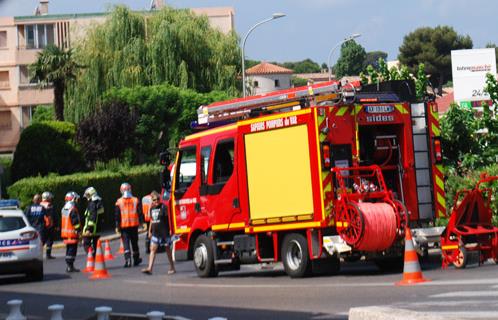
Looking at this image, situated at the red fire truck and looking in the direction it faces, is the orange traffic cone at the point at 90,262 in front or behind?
in front

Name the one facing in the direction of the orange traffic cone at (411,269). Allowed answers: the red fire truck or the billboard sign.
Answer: the billboard sign

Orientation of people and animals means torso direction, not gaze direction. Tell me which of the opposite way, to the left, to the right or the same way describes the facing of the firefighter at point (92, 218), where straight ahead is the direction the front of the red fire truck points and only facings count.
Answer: to the left

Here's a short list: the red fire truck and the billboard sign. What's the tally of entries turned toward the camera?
1

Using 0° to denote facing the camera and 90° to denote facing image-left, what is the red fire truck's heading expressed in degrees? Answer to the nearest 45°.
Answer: approximately 135°

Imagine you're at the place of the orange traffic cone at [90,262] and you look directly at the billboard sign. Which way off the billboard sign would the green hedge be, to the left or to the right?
left

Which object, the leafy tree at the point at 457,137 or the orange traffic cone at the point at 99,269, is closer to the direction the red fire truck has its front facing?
the orange traffic cone

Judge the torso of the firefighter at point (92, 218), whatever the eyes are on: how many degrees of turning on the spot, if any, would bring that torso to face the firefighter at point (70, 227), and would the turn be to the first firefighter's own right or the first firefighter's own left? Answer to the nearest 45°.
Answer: approximately 45° to the first firefighter's own right

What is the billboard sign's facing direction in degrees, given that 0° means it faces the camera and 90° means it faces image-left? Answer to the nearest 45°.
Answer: approximately 0°

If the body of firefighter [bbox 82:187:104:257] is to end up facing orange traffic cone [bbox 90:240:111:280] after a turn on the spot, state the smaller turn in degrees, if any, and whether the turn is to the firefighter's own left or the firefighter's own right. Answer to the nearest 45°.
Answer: approximately 45° to the firefighter's own left

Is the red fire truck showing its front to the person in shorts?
yes

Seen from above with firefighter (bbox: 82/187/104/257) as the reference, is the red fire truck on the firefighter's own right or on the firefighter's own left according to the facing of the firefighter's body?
on the firefighter's own left

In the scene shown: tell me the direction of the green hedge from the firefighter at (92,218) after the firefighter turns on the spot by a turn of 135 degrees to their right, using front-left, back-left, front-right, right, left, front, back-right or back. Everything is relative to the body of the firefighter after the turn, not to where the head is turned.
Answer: front

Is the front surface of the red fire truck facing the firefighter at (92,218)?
yes

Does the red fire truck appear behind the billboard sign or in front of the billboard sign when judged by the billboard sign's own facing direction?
in front
